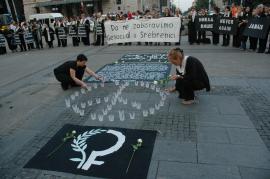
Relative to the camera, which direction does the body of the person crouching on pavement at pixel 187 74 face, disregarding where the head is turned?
to the viewer's left

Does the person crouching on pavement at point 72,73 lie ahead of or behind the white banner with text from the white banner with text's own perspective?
ahead

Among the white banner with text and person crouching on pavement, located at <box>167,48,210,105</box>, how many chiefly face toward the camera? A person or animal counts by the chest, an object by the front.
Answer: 1

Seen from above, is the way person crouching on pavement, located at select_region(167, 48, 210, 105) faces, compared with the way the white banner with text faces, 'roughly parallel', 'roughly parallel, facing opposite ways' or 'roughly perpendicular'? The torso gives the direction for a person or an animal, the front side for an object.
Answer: roughly perpendicular

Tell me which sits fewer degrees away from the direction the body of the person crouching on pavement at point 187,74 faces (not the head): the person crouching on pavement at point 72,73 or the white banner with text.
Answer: the person crouching on pavement

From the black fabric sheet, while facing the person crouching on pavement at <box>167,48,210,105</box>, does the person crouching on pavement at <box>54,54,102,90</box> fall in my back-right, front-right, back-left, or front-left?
front-left

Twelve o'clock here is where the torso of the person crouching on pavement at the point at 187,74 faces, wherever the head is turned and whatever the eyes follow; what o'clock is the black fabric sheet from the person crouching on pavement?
The black fabric sheet is roughly at 10 o'clock from the person crouching on pavement.

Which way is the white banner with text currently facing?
toward the camera

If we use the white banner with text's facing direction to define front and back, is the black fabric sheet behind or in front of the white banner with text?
in front

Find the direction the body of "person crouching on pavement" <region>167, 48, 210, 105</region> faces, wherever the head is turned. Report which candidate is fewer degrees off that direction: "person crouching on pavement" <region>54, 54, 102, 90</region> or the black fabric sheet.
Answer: the person crouching on pavement

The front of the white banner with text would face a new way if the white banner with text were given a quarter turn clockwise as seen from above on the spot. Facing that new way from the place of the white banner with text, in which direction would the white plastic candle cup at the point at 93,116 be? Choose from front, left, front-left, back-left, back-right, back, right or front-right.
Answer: left

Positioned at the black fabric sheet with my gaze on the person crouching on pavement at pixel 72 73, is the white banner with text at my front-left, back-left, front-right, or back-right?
front-right

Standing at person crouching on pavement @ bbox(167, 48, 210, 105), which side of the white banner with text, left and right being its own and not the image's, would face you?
front
